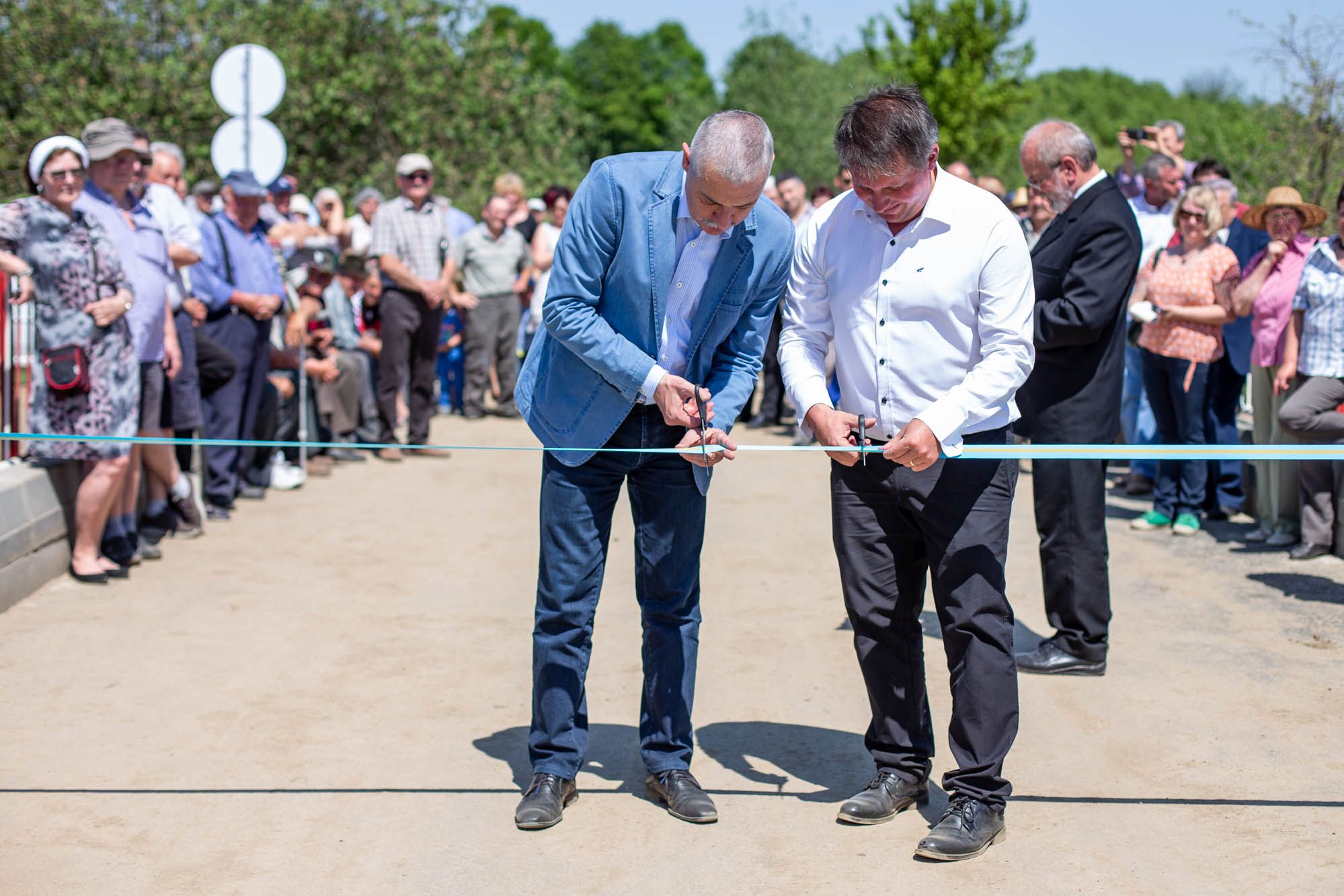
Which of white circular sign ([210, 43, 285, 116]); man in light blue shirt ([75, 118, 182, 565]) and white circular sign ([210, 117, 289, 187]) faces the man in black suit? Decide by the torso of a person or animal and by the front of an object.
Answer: the man in light blue shirt

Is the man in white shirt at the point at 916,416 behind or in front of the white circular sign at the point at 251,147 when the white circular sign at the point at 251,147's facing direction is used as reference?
behind

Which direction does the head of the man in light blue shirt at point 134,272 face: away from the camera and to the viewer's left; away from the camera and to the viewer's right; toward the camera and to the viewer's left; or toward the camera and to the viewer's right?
toward the camera and to the viewer's right

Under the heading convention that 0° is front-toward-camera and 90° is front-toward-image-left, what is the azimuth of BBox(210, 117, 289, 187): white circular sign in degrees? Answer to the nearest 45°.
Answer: approximately 180°

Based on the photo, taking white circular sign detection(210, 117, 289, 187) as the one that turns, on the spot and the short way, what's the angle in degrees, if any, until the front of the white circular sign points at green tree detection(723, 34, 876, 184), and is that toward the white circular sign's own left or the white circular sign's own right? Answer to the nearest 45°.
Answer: approximately 45° to the white circular sign's own right

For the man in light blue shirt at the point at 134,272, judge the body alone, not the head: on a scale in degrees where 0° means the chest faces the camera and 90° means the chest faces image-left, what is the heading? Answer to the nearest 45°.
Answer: approximately 315°

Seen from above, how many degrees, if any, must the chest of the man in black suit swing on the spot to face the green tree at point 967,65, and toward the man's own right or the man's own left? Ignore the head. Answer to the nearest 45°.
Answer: approximately 90° to the man's own right

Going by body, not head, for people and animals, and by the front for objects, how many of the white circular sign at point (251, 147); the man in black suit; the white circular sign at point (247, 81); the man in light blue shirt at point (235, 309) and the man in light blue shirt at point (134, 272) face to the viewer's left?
1

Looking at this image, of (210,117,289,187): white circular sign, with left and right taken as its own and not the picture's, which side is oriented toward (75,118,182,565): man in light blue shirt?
back

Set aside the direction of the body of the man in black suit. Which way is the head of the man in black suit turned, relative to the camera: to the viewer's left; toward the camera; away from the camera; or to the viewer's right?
to the viewer's left

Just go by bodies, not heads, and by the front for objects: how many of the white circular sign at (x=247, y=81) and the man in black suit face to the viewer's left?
1

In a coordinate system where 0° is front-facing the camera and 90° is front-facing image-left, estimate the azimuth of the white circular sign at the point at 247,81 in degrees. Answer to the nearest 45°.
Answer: approximately 180°

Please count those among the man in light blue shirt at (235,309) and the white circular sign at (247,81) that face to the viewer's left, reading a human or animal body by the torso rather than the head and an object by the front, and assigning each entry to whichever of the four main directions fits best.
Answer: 0

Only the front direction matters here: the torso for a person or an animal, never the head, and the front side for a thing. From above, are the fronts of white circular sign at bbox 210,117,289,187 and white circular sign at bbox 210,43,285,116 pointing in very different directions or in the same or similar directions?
same or similar directions

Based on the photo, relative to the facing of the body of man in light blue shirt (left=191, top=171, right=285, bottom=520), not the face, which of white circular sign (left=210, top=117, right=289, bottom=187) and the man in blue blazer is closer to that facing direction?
the man in blue blazer

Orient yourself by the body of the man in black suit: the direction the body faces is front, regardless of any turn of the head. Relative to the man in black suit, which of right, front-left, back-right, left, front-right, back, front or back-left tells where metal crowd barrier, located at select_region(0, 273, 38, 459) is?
front
